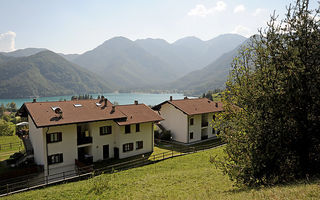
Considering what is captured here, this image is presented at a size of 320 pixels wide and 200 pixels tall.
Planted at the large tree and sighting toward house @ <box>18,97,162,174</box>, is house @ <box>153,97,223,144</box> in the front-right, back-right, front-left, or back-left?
front-right

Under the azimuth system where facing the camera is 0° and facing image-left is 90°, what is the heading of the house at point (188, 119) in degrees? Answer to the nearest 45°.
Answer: approximately 315°

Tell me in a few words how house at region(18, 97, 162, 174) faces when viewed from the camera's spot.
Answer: facing the viewer and to the right of the viewer

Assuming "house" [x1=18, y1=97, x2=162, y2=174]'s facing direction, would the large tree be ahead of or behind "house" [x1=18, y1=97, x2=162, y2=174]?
ahead

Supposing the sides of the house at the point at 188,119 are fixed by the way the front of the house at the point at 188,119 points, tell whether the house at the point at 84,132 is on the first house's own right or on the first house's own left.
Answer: on the first house's own right

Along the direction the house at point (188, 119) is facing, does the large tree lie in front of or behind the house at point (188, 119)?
in front

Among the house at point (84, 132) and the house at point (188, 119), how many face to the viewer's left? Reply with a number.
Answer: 0

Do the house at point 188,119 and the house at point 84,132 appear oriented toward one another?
no

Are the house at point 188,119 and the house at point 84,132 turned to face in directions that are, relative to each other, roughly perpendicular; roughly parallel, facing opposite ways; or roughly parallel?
roughly parallel

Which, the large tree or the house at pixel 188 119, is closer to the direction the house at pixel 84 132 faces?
the large tree
